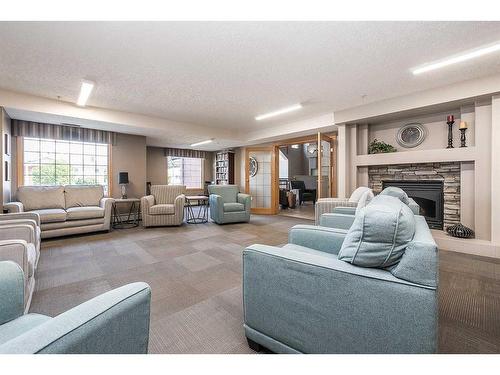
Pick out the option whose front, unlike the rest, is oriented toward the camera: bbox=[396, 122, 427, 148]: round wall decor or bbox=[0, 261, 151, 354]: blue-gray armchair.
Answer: the round wall decor

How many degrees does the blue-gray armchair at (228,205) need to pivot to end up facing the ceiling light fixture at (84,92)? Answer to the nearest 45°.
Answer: approximately 90° to its right

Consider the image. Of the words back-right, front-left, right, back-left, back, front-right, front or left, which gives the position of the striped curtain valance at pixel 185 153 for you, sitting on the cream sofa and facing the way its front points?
left

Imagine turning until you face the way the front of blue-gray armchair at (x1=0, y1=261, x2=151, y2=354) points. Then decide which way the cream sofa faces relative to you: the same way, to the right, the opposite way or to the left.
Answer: to the right

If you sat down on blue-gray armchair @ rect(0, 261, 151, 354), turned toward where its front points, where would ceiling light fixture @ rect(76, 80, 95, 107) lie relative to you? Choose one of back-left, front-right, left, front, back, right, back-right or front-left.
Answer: front-left

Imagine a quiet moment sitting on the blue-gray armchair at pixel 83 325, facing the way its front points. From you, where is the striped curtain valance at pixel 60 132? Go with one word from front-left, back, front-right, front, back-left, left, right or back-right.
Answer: front-left

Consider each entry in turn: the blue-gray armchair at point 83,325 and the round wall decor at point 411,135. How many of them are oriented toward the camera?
1

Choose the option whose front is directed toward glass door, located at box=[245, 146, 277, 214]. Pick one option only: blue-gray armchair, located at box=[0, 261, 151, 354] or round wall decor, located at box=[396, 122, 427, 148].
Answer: the blue-gray armchair

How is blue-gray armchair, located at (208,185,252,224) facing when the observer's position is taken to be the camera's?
facing the viewer and to the right of the viewer

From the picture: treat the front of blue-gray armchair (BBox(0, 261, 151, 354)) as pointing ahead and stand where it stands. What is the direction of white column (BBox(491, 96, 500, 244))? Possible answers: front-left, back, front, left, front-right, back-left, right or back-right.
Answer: front-right

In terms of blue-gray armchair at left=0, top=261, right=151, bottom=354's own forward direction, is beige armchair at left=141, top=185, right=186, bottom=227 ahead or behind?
ahead

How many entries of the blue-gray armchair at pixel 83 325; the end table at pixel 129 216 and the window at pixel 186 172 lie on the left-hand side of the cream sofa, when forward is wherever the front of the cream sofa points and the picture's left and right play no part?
2

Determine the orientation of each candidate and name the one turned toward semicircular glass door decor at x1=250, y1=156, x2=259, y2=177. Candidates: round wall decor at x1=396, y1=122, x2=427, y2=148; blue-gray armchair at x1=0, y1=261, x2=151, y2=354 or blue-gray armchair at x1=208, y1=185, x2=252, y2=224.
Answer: the blue-gray armchair at x1=0, y1=261, x2=151, y2=354

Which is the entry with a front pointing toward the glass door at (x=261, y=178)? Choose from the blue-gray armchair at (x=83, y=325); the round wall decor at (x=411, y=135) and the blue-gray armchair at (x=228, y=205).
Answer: the blue-gray armchair at (x=83, y=325)

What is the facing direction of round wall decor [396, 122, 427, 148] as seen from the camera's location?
facing the viewer

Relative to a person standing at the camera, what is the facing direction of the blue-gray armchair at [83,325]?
facing away from the viewer and to the right of the viewer
